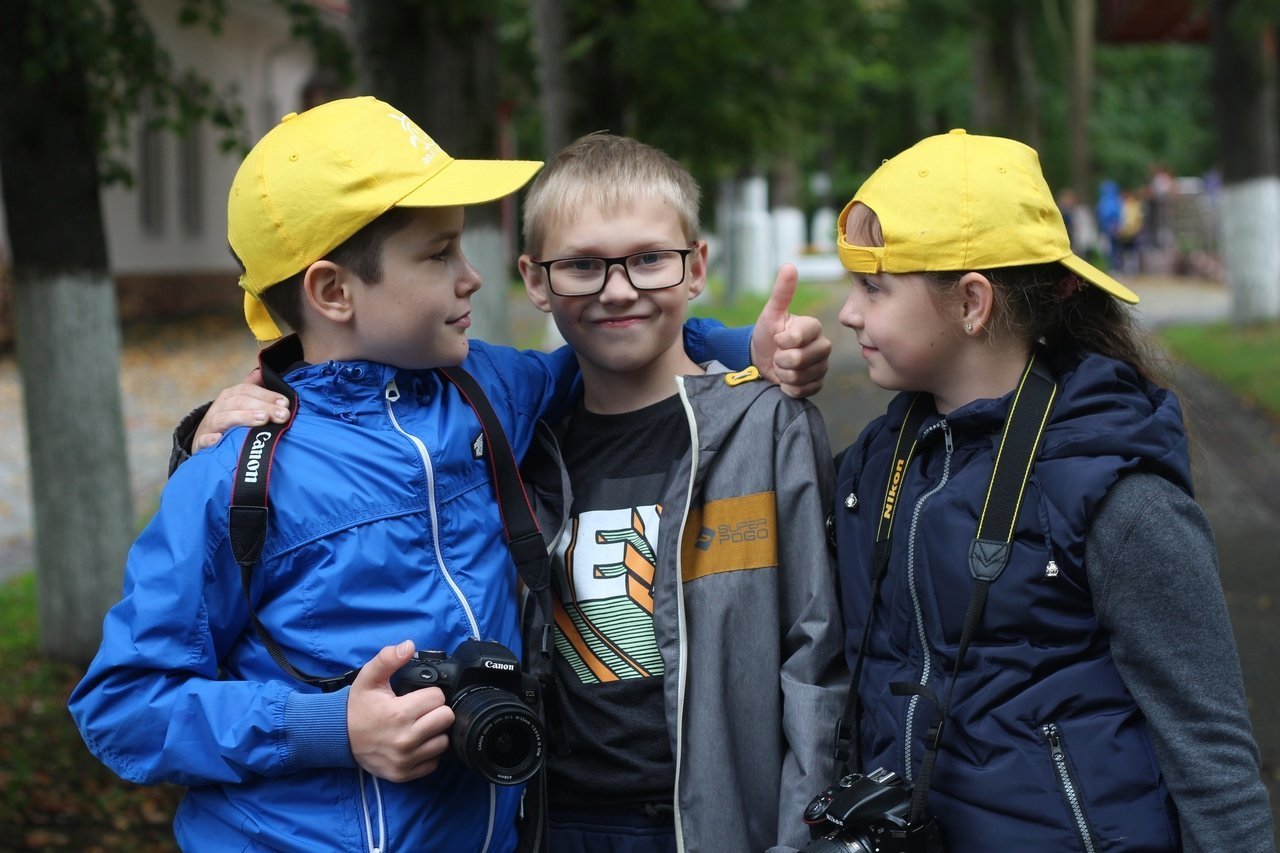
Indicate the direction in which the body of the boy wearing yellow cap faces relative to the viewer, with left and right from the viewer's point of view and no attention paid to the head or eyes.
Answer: facing the viewer and to the right of the viewer

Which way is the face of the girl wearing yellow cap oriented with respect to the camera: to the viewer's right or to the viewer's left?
to the viewer's left

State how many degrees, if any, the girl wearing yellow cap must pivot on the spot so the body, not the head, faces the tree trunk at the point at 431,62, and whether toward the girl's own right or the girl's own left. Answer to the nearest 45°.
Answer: approximately 90° to the girl's own right

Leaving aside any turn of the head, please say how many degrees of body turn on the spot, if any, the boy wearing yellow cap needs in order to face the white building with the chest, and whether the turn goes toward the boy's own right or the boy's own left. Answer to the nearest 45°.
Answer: approximately 135° to the boy's own left

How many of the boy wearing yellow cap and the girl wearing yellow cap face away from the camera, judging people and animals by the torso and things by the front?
0

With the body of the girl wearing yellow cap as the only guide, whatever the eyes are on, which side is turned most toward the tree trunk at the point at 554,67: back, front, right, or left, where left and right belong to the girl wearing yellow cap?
right

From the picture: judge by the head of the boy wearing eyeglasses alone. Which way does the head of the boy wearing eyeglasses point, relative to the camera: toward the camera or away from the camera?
toward the camera

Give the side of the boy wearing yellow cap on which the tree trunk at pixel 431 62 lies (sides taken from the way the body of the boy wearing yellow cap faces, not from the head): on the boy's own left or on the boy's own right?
on the boy's own left

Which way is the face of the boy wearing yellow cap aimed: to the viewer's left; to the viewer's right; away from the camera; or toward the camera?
to the viewer's right

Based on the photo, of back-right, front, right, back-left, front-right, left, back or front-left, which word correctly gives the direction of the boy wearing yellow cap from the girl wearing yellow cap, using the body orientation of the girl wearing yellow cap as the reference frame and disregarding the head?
front-right
